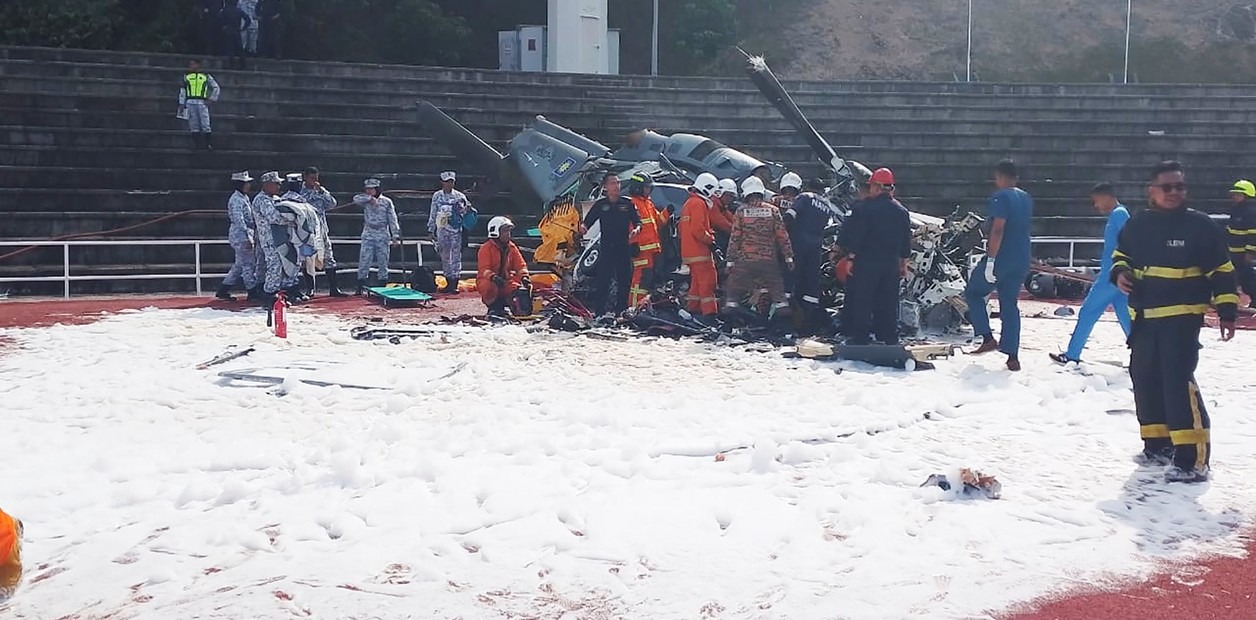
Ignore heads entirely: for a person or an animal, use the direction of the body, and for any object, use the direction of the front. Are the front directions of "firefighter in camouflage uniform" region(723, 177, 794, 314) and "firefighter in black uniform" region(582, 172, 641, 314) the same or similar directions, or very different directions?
very different directions

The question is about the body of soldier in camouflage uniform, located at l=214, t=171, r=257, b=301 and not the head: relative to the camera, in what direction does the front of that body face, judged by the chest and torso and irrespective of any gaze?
to the viewer's right

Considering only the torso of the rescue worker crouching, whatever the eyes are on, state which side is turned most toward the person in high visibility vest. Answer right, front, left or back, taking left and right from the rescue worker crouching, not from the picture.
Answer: back

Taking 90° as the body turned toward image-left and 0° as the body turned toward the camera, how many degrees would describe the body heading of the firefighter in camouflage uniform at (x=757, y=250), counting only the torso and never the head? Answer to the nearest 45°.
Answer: approximately 180°

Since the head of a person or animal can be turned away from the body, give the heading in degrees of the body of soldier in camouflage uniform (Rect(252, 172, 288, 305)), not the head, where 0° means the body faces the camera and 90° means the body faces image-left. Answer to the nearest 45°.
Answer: approximately 270°

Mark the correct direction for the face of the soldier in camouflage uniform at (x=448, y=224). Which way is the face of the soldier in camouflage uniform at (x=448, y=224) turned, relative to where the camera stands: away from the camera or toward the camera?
toward the camera

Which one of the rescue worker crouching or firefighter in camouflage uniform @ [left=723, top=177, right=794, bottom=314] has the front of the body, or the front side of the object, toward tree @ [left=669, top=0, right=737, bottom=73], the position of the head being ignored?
the firefighter in camouflage uniform

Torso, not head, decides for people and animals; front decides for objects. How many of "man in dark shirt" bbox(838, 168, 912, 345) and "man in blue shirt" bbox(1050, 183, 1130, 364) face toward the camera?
0

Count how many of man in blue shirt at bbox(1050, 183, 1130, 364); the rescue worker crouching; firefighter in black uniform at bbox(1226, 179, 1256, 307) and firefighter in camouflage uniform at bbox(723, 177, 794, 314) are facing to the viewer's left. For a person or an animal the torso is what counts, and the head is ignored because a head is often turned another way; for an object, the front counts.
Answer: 2

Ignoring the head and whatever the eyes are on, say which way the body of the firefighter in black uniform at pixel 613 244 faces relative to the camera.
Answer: toward the camera

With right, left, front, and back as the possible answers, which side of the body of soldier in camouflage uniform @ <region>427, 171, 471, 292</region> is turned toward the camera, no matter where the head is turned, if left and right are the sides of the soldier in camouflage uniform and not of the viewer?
front

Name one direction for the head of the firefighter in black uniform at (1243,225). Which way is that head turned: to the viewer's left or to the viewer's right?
to the viewer's left
